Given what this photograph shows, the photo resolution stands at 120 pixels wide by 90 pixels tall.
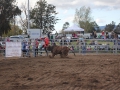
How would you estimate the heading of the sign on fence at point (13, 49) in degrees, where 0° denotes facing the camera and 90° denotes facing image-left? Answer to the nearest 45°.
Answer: approximately 0°

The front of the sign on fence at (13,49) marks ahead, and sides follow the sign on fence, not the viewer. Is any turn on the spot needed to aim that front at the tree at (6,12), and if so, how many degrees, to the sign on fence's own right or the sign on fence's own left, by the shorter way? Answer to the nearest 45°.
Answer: approximately 180°
